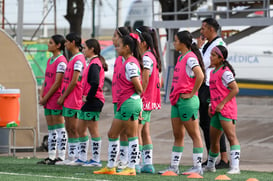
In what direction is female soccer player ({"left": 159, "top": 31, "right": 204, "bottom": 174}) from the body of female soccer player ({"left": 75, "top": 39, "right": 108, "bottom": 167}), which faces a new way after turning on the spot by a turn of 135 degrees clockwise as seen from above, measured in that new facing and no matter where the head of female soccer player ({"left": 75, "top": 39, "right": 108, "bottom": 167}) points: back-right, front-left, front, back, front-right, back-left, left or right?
right

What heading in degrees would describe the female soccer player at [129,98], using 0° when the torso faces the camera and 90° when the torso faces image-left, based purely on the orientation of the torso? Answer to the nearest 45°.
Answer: approximately 90°

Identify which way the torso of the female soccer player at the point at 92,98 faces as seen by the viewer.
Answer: to the viewer's left

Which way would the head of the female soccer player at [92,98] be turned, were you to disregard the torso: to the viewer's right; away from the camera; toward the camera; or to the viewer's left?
to the viewer's left

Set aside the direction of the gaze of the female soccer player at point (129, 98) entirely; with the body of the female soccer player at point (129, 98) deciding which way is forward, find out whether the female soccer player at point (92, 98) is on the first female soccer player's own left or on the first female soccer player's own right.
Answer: on the first female soccer player's own right

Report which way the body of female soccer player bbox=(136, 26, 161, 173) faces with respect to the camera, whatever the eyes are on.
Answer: to the viewer's left

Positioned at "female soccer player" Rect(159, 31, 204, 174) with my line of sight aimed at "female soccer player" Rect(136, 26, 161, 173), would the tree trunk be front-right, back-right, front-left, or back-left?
front-right
